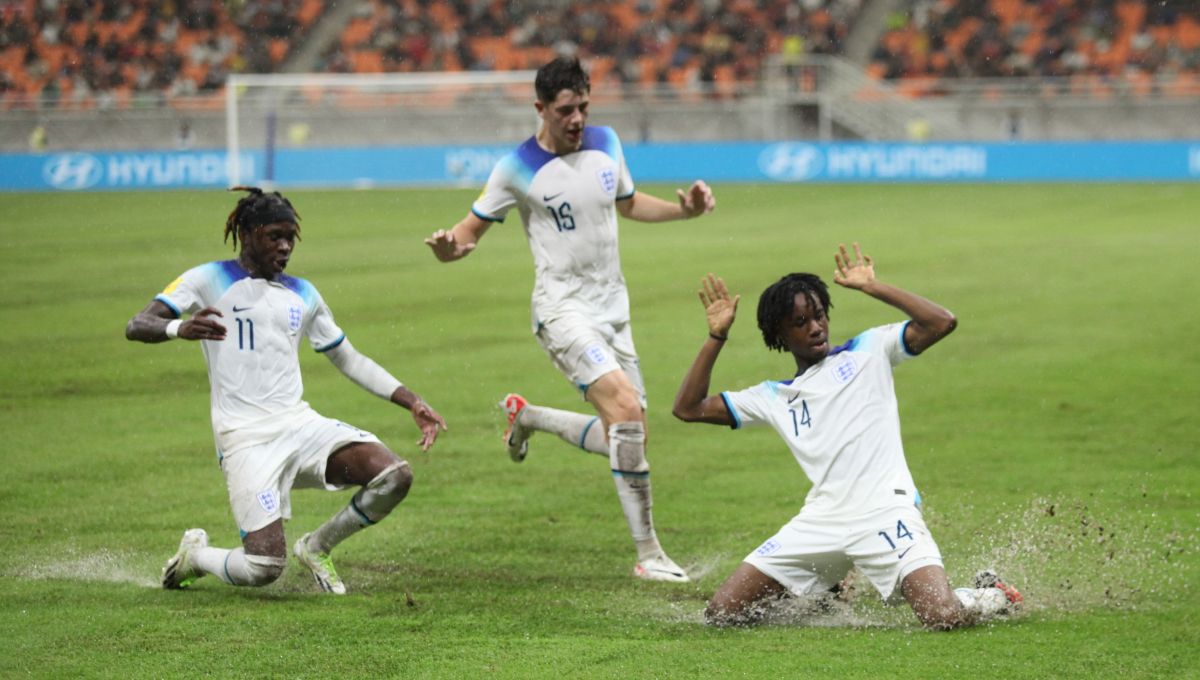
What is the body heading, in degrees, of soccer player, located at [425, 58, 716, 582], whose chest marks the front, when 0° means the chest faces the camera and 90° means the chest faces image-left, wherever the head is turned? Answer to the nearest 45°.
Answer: approximately 315°

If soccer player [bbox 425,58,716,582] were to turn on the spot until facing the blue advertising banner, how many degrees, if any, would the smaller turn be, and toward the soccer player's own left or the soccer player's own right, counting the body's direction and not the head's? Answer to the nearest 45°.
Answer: approximately 135° to the soccer player's own left

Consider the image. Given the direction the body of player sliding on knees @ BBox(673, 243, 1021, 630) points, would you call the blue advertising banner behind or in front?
behind

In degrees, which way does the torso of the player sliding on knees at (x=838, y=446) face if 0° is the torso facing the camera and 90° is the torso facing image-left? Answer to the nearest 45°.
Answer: approximately 0°

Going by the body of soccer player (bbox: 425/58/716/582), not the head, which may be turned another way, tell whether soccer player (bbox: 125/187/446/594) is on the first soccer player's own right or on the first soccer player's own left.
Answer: on the first soccer player's own right

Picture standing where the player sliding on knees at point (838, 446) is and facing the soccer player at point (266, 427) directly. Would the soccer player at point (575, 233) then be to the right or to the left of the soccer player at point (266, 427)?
right

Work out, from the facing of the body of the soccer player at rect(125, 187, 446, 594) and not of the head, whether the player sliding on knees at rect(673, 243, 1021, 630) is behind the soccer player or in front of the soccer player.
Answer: in front

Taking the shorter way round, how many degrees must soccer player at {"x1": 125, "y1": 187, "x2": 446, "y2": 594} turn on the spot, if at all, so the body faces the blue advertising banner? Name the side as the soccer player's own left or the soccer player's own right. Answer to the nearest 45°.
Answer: approximately 135° to the soccer player's own left

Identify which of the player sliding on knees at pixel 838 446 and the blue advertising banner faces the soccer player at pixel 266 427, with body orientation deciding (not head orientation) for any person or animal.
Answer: the blue advertising banner

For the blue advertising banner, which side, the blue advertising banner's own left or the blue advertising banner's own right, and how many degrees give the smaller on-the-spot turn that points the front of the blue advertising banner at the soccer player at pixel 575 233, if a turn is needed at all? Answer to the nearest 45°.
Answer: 0° — it already faces them

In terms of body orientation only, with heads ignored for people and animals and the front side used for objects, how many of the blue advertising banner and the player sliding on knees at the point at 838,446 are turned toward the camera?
2
